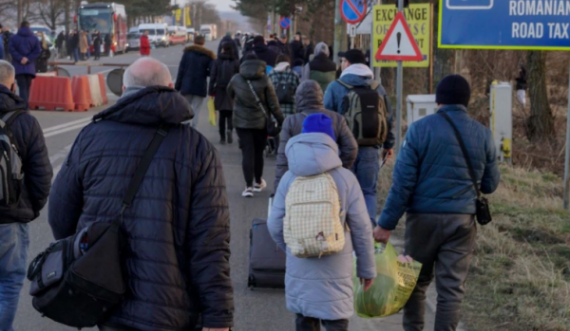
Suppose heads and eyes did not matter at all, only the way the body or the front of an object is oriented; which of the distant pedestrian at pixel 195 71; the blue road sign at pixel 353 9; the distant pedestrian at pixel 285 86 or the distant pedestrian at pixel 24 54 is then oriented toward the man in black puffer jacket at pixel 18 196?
the blue road sign

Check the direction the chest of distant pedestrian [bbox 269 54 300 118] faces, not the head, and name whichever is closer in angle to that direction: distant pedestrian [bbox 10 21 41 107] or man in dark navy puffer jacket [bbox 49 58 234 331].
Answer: the distant pedestrian

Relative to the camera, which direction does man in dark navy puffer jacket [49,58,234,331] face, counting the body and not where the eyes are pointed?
away from the camera

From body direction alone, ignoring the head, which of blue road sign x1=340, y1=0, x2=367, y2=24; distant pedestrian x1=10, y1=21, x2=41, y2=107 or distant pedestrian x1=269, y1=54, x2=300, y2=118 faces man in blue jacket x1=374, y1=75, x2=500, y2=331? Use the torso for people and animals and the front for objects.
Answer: the blue road sign

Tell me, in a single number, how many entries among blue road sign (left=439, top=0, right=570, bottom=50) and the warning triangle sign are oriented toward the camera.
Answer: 2

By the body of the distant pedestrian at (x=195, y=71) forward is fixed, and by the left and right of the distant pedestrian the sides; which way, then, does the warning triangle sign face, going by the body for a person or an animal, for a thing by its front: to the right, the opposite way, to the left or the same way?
the opposite way

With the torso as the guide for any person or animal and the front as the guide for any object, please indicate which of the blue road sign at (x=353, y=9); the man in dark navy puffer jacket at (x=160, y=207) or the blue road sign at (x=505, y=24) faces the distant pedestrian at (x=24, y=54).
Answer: the man in dark navy puffer jacket

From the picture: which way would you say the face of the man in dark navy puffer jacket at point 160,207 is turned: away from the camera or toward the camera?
away from the camera

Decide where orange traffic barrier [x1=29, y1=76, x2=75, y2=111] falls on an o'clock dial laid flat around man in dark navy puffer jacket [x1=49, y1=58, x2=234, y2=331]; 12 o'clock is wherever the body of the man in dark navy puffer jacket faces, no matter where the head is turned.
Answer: The orange traffic barrier is roughly at 12 o'clock from the man in dark navy puffer jacket.

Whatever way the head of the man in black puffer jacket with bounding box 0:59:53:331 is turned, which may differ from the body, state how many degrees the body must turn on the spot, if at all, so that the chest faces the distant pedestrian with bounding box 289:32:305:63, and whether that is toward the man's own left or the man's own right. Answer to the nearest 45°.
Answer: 0° — they already face them

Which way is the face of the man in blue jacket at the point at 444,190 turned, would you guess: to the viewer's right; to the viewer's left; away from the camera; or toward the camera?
away from the camera

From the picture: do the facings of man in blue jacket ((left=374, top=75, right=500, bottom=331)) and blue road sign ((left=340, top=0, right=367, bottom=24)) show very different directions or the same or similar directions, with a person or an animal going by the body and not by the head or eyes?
very different directions

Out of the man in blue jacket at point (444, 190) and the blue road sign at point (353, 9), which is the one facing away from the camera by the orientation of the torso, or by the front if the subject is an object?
the man in blue jacket

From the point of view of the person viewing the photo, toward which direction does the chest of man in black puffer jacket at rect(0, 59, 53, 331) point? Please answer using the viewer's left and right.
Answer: facing away from the viewer

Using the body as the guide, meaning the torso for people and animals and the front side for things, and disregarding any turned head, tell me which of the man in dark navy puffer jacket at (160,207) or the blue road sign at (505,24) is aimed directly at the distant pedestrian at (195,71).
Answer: the man in dark navy puffer jacket

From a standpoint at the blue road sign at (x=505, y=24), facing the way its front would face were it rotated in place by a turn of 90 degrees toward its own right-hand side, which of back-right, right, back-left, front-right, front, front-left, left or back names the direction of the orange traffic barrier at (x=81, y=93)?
front-right

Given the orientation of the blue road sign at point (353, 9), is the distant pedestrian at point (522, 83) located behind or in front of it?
behind

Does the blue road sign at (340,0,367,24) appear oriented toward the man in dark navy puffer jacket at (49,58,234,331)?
yes

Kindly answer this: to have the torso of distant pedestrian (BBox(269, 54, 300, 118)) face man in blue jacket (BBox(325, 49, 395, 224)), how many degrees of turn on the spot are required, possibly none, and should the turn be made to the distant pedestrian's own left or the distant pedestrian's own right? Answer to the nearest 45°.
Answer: approximately 180°

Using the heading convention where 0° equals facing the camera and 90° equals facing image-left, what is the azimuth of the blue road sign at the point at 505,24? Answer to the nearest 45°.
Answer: approximately 0°
